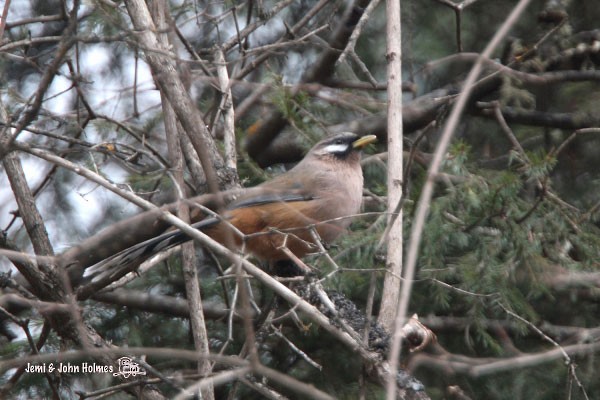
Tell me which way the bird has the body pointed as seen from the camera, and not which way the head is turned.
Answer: to the viewer's right
